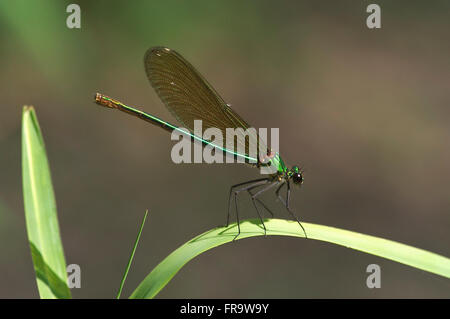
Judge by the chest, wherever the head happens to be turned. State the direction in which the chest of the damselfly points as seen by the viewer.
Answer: to the viewer's right

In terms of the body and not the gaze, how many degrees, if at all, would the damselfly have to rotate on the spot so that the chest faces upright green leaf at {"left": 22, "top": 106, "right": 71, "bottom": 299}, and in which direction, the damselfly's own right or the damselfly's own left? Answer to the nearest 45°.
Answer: approximately 135° to the damselfly's own right
